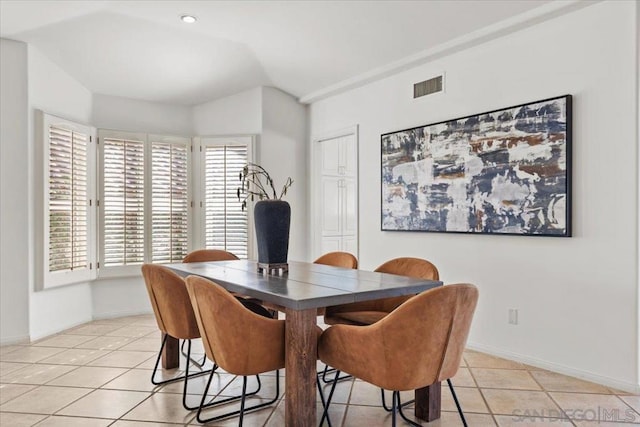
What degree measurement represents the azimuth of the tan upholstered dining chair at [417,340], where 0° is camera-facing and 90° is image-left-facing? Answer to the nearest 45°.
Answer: approximately 135°

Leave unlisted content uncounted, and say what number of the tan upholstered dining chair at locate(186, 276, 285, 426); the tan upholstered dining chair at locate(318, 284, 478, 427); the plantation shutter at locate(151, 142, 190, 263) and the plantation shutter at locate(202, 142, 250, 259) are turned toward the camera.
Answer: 2

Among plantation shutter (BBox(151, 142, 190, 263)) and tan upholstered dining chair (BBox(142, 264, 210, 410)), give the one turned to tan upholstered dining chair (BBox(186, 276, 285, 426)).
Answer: the plantation shutter

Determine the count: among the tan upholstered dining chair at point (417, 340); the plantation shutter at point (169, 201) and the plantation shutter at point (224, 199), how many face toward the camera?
2

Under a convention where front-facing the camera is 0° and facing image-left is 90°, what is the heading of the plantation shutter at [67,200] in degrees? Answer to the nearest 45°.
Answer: approximately 315°

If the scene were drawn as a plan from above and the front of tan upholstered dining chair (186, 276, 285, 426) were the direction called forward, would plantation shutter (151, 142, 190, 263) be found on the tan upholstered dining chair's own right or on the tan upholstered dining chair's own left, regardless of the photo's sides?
on the tan upholstered dining chair's own left
